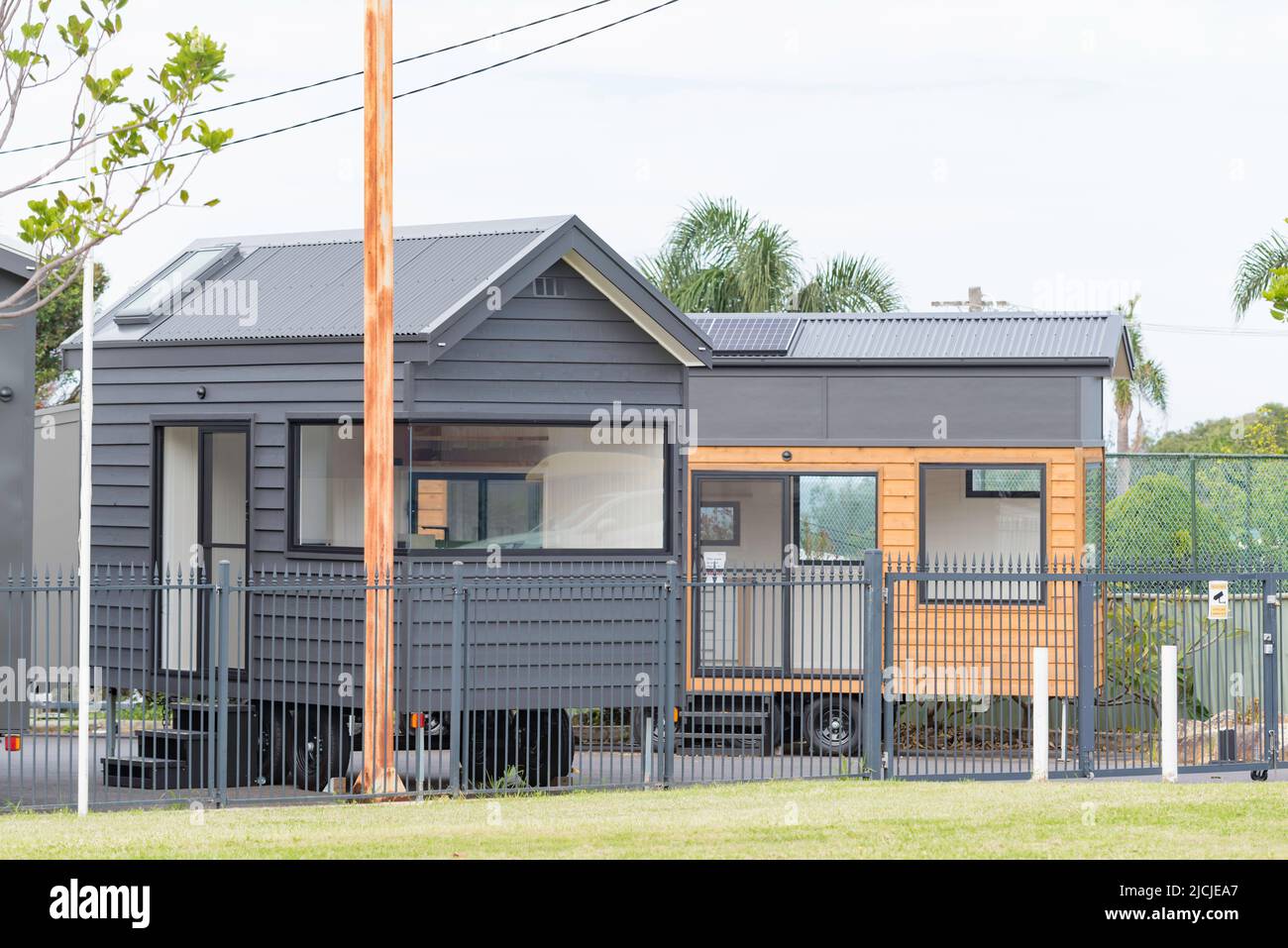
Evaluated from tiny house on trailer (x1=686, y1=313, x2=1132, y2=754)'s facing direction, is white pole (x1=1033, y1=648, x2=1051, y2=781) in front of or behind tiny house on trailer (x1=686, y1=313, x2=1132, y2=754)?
in front

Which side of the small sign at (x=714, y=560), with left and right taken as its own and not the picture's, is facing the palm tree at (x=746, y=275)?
back

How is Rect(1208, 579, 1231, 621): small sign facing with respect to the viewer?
toward the camera

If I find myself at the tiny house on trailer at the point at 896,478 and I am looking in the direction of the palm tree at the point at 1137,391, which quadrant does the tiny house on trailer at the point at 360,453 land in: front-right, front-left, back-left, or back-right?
back-left

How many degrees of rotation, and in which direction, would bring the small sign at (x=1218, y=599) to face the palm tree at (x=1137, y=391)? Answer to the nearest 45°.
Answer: approximately 180°

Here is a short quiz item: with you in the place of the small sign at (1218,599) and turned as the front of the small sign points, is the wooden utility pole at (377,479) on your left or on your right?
on your right

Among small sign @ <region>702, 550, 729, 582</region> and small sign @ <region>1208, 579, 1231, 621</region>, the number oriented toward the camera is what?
2

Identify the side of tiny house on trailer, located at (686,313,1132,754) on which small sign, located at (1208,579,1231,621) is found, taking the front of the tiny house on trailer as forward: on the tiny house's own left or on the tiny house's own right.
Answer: on the tiny house's own left

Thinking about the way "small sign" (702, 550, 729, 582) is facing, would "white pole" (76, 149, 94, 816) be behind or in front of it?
in front

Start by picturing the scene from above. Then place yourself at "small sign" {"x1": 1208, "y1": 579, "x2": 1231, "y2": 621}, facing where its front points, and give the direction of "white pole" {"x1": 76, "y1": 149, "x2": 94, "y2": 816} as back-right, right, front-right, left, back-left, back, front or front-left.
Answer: front-right

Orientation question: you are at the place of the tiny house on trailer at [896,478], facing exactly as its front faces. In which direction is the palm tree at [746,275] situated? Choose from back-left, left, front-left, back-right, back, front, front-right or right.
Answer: back

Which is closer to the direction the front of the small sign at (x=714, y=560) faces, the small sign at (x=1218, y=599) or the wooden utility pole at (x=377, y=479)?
the wooden utility pole

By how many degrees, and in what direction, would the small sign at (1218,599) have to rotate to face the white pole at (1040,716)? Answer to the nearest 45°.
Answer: approximately 45° to its right
